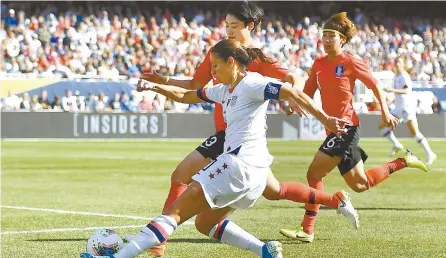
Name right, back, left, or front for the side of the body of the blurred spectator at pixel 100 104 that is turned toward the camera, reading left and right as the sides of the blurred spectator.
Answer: front

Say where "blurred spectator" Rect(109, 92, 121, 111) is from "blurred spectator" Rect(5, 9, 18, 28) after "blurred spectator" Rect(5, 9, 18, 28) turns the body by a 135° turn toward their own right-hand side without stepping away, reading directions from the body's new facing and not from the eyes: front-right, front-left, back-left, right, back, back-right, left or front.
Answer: back

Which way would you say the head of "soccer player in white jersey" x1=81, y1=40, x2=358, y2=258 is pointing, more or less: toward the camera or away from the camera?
toward the camera

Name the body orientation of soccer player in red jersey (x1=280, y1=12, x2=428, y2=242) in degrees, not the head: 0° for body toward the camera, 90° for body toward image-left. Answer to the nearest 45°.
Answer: approximately 45°

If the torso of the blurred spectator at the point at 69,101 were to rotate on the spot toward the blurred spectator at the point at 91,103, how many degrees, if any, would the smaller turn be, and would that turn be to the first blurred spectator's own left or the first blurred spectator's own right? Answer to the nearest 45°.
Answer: approximately 90° to the first blurred spectator's own left

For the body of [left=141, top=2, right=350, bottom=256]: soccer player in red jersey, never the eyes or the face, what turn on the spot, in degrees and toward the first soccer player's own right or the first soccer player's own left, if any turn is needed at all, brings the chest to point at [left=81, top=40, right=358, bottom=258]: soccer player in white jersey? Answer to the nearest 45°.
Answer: approximately 45° to the first soccer player's own left

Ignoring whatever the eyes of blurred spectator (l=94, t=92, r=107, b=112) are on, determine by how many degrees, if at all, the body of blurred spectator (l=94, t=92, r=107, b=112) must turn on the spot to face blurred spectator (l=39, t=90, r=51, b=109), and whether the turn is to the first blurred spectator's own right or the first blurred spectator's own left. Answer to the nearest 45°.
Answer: approximately 90° to the first blurred spectator's own right

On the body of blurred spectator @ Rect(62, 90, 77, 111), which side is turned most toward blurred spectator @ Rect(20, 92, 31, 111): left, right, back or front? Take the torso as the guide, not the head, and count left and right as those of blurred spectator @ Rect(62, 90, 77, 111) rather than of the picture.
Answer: right

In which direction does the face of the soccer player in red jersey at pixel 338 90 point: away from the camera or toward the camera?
toward the camera

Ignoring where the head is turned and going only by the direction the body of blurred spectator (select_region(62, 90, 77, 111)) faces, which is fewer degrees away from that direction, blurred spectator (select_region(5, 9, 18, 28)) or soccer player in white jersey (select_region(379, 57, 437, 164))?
the soccer player in white jersey

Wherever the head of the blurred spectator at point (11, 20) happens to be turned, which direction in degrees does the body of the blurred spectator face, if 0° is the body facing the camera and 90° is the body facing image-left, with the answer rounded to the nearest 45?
approximately 0°

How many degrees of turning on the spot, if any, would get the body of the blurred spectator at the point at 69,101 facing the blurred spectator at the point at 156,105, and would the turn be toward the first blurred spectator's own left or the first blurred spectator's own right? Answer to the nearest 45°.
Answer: approximately 90° to the first blurred spectator's own left
